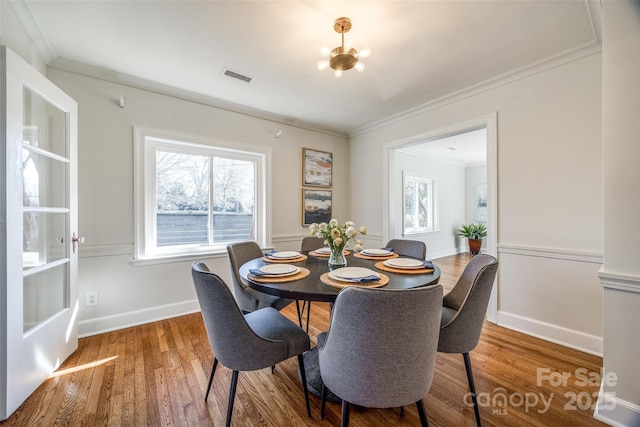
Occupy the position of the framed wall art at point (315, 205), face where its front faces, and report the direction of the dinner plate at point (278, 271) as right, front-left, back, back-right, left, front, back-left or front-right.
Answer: front-right

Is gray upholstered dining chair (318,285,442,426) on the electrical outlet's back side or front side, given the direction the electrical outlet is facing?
on the front side

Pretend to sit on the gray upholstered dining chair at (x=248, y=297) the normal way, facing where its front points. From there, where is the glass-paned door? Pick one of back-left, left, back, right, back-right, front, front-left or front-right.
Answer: back-right

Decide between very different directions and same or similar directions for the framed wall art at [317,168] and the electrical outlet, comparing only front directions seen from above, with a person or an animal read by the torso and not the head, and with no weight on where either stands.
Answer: same or similar directions

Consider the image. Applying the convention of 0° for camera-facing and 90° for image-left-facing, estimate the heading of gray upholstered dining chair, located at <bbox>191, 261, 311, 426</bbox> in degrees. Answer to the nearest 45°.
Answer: approximately 225°

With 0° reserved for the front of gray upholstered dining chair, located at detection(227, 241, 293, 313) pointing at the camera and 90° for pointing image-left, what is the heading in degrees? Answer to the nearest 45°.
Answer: approximately 315°

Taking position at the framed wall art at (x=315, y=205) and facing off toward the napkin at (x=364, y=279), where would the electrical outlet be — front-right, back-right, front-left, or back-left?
front-right

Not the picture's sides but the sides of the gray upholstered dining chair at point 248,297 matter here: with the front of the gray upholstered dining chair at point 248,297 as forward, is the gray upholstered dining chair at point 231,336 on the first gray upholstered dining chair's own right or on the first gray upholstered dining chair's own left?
on the first gray upholstered dining chair's own right

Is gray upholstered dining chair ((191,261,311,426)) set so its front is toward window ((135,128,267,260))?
no

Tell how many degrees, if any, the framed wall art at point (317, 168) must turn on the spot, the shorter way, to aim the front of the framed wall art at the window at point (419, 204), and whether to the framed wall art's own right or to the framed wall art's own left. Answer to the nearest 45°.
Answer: approximately 90° to the framed wall art's own left

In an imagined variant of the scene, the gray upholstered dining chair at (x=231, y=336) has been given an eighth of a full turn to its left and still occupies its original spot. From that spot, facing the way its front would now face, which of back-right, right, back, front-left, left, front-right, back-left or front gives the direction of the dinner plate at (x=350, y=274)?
right

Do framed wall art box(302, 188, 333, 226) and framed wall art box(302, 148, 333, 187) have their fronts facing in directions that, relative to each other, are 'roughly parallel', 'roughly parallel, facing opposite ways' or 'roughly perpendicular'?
roughly parallel

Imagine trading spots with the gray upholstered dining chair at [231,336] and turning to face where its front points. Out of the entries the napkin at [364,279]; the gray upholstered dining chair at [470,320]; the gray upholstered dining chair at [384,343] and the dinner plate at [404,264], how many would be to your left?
0

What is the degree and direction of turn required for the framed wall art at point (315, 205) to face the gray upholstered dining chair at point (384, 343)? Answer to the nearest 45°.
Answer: approximately 45° to its right

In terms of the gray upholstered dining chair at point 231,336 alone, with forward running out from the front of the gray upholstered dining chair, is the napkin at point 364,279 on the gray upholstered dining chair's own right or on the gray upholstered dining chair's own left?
on the gray upholstered dining chair's own right

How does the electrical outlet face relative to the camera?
toward the camera

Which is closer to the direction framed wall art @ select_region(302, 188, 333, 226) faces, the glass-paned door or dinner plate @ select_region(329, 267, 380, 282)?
the dinner plate

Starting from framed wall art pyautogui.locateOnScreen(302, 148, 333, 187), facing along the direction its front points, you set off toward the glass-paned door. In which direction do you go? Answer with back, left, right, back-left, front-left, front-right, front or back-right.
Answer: right

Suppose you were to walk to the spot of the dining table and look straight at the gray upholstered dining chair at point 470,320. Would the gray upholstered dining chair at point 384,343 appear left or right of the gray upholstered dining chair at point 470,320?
right

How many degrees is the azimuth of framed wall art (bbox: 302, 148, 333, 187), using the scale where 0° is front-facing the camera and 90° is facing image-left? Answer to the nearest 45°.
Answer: approximately 315°

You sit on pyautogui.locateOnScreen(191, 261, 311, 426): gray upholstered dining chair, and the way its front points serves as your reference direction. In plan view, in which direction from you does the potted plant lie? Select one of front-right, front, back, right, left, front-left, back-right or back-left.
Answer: front
